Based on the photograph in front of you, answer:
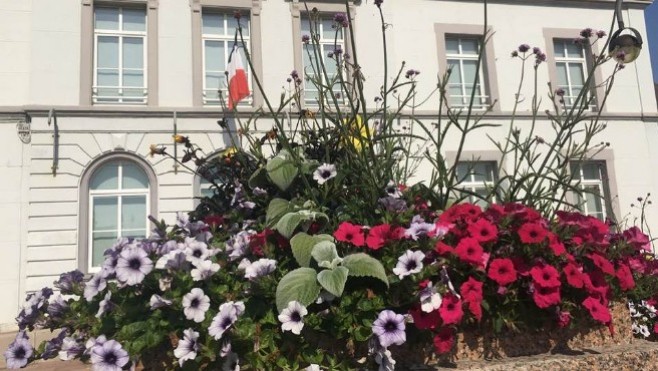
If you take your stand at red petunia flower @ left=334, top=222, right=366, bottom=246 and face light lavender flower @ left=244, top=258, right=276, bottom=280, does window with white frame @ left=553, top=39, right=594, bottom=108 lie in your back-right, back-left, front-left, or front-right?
back-right

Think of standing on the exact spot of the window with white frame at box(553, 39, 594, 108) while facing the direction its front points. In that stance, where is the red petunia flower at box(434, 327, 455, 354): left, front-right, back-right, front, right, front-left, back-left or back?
front

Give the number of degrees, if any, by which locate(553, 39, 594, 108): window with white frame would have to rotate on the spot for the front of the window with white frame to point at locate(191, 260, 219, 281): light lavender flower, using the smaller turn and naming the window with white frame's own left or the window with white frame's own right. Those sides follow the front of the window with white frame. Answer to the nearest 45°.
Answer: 0° — it already faces it

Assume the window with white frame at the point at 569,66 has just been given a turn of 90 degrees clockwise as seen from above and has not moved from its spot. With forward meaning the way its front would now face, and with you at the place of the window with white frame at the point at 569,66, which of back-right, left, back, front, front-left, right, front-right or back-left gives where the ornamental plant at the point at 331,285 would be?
left

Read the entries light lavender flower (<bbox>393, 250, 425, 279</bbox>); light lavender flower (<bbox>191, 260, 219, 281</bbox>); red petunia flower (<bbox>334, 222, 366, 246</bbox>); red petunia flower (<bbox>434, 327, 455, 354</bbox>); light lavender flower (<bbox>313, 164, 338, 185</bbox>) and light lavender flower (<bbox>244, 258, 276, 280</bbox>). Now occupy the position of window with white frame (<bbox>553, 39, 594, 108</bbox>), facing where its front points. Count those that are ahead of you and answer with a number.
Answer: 6

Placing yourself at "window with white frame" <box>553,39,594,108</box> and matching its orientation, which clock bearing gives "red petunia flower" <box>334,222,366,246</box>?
The red petunia flower is roughly at 12 o'clock from the window with white frame.

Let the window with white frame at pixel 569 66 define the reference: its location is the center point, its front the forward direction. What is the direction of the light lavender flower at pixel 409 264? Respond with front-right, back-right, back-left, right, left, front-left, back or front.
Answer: front

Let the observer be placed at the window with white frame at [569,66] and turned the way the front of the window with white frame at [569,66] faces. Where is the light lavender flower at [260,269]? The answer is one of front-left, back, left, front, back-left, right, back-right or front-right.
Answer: front

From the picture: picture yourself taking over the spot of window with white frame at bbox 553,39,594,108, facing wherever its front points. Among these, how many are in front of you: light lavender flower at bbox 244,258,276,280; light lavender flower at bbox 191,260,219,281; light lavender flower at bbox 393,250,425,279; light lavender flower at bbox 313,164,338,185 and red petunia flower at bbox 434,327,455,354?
5

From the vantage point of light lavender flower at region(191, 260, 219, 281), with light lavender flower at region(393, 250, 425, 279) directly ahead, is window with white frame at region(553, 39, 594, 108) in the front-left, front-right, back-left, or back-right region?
front-left

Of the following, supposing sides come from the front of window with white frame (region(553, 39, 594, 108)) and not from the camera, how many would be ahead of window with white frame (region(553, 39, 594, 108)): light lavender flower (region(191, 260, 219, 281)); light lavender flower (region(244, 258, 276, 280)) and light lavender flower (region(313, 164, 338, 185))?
3

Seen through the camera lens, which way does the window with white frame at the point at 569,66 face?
facing the viewer
